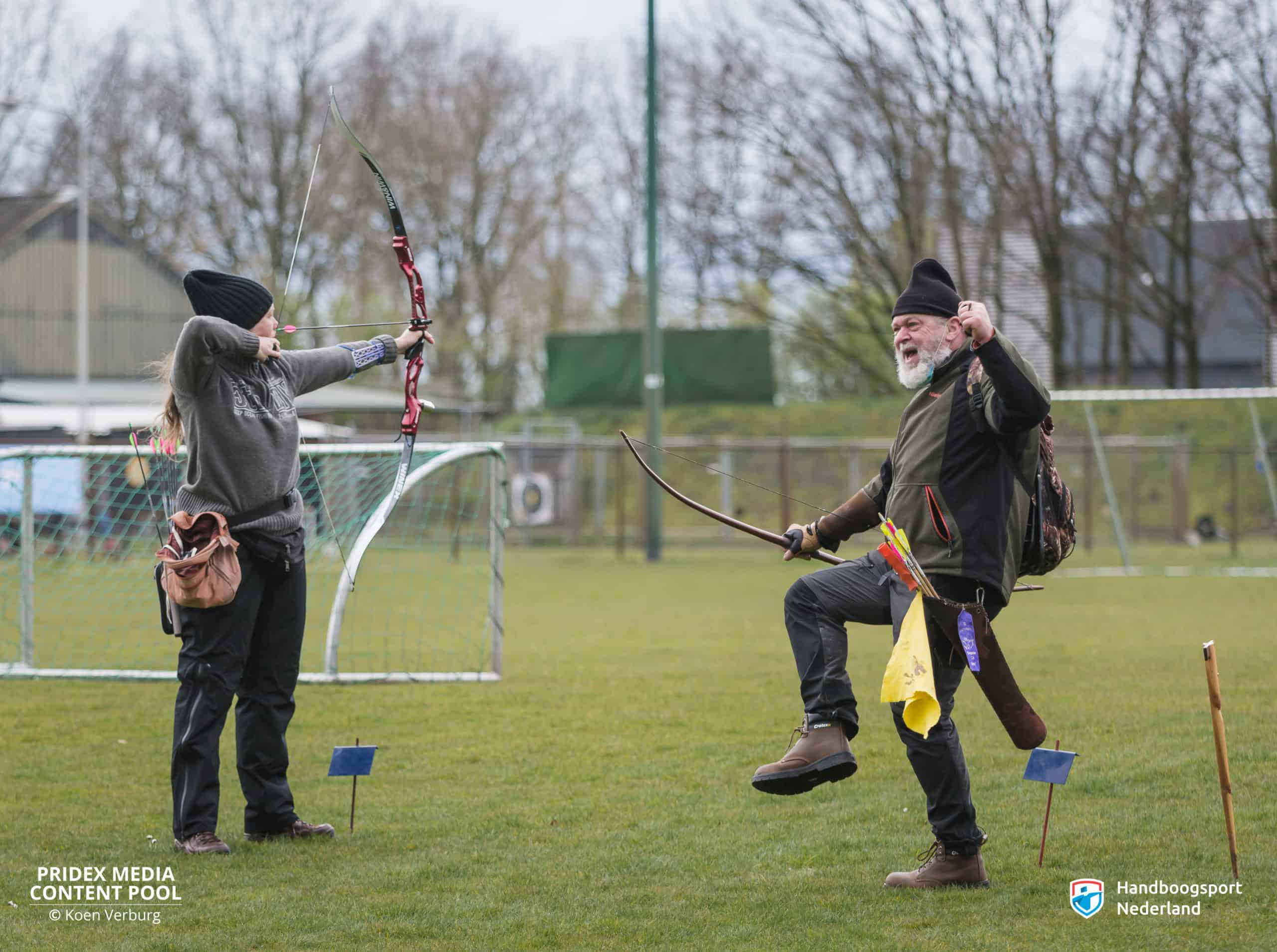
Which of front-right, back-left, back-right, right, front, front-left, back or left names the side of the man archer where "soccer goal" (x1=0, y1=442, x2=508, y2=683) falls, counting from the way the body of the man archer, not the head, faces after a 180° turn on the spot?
back-left

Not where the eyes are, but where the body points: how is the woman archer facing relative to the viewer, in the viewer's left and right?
facing the viewer and to the right of the viewer

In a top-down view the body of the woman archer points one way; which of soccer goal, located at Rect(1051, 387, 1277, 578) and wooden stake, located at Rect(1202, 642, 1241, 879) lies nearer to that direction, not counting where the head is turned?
the wooden stake

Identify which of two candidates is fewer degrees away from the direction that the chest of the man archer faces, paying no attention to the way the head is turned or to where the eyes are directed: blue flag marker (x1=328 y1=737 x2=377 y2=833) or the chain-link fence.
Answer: the blue flag marker

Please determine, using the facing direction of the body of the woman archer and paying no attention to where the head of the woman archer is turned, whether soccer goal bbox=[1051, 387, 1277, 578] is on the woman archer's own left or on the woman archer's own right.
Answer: on the woman archer's own left
